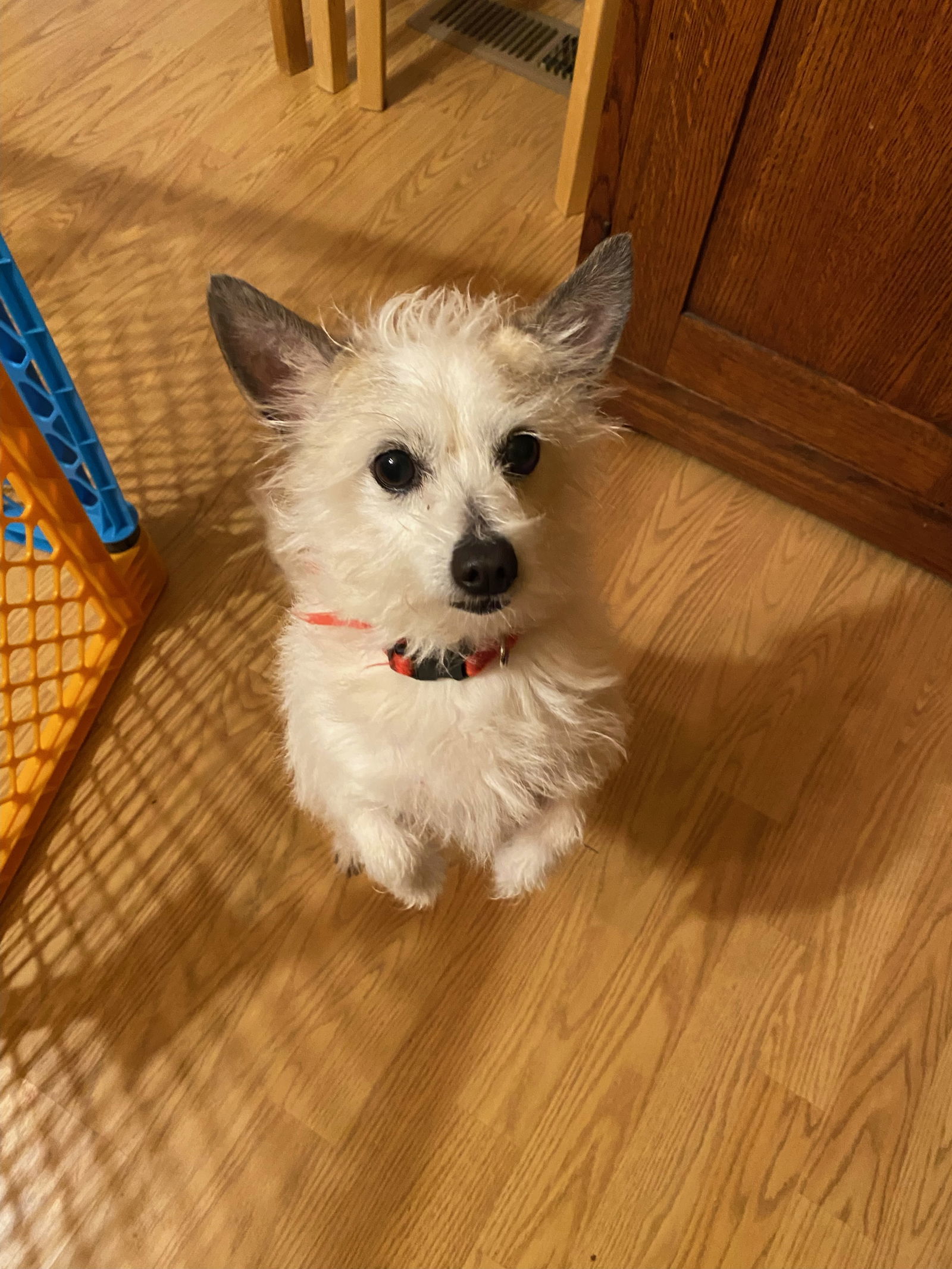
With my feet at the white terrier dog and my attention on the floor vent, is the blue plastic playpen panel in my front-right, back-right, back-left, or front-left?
front-left

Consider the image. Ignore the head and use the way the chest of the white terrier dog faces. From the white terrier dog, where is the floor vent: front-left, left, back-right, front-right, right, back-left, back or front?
back

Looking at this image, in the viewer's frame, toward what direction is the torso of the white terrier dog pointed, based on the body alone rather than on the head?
toward the camera

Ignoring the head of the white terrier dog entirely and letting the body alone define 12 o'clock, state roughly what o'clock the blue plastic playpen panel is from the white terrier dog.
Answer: The blue plastic playpen panel is roughly at 4 o'clock from the white terrier dog.

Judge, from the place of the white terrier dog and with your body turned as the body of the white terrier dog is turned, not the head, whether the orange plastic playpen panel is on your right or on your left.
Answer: on your right

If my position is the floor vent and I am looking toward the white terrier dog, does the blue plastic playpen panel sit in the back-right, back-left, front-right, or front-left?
front-right

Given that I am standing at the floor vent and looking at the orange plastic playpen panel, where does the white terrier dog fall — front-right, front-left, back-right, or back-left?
front-left
